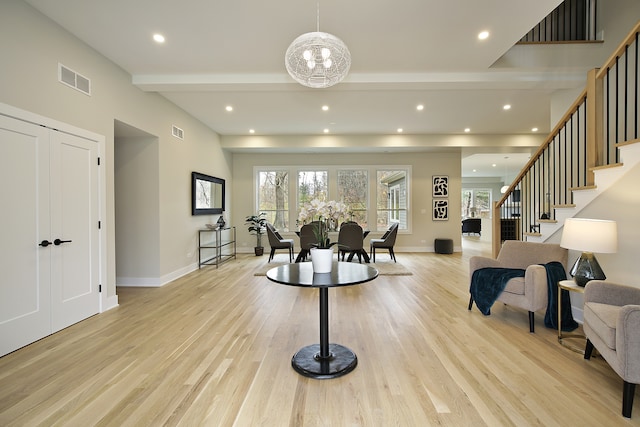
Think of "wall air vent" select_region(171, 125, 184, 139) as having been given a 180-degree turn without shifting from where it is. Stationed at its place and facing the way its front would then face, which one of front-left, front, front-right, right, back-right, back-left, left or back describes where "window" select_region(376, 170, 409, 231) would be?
back-right

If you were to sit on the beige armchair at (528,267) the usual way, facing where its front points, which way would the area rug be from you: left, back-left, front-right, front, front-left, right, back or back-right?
right

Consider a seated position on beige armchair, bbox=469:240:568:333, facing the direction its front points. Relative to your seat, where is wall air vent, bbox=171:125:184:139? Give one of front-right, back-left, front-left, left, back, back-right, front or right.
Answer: front-right

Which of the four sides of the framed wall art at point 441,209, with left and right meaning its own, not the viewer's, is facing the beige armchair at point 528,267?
front

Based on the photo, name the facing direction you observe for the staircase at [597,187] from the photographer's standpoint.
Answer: facing away from the viewer and to the left of the viewer

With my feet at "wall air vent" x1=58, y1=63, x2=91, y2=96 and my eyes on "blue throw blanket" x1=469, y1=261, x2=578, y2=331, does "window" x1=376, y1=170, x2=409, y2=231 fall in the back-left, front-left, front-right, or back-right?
front-left

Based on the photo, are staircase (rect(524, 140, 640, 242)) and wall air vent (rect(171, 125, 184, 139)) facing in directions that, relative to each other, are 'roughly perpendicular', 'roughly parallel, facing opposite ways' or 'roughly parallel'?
roughly perpendicular

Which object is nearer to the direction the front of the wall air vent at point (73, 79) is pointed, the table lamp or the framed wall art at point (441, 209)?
the table lamp

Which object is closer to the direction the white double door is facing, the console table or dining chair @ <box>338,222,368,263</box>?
the dining chair

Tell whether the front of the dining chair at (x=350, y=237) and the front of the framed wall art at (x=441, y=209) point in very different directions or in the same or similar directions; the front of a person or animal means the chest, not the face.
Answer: very different directions

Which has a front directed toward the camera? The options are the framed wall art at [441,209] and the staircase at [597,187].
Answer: the framed wall art

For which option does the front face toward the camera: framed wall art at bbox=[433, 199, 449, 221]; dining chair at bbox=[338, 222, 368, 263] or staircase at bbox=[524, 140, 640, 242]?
the framed wall art

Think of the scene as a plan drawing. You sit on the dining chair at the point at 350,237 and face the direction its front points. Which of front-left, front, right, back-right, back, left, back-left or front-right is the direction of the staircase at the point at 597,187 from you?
back-right

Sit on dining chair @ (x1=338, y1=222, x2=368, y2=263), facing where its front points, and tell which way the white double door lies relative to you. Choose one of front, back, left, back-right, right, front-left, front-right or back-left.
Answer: back-left

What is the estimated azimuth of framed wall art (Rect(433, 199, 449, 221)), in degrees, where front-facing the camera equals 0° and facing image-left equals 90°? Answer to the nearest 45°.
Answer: approximately 0°

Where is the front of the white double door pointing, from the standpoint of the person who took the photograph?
facing the viewer and to the right of the viewer

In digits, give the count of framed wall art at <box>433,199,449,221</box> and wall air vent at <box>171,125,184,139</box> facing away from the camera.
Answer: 0

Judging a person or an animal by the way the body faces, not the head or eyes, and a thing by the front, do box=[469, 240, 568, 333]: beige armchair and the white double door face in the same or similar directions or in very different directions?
very different directions

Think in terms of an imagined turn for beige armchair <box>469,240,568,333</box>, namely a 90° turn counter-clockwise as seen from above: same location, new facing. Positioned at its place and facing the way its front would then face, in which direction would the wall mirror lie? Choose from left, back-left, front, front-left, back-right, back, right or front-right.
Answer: back-right

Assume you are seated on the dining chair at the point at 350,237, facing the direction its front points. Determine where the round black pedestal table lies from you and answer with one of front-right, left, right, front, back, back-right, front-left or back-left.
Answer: back

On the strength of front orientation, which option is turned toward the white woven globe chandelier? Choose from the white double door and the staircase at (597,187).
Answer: the white double door

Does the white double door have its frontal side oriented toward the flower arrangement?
yes
